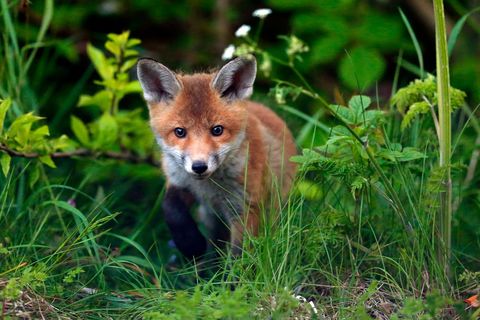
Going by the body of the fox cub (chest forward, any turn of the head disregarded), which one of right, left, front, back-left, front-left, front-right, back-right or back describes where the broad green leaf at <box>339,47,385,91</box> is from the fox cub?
back

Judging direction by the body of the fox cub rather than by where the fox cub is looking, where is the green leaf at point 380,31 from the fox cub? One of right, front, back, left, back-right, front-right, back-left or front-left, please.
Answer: back

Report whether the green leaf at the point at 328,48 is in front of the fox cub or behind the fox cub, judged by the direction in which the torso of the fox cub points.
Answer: behind

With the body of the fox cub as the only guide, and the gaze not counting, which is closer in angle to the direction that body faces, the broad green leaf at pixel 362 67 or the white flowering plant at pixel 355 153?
the white flowering plant

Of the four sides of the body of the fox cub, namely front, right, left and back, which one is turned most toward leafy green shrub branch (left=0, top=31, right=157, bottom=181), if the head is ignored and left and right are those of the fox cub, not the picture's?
right

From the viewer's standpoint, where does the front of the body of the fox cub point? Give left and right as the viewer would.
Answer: facing the viewer and to the left of the viewer

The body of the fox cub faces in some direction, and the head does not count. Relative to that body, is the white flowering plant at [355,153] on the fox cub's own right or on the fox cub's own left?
on the fox cub's own left

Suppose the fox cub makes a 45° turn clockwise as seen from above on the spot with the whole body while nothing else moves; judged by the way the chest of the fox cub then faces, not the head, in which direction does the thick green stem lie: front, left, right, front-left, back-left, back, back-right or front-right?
back-left

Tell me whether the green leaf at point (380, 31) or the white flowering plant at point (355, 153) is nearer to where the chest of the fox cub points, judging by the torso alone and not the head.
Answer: the white flowering plant
